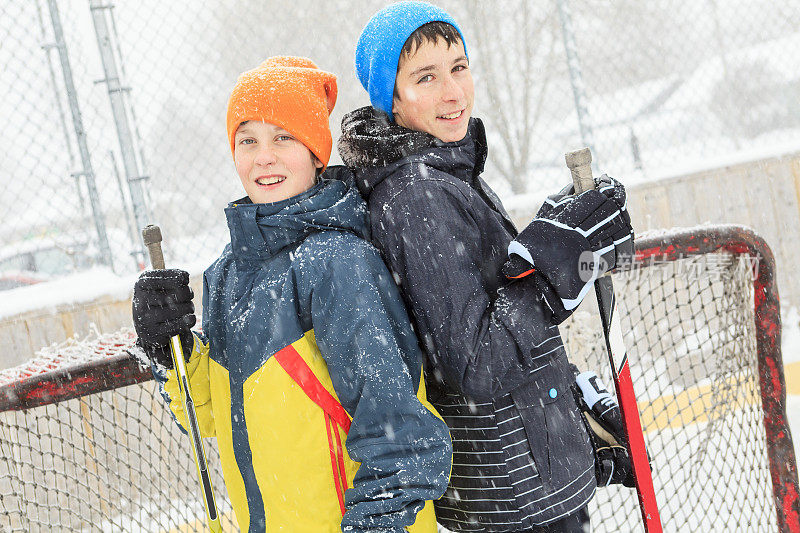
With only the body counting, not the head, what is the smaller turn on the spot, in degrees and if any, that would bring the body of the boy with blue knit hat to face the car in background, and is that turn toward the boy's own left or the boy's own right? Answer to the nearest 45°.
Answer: approximately 135° to the boy's own left

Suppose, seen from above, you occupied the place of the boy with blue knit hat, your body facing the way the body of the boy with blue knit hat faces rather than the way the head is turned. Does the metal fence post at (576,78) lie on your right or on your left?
on your left

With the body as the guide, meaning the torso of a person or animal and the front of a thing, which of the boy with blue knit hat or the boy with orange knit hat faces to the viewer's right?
the boy with blue knit hat

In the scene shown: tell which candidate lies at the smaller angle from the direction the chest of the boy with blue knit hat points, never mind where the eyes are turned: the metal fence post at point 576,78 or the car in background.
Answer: the metal fence post

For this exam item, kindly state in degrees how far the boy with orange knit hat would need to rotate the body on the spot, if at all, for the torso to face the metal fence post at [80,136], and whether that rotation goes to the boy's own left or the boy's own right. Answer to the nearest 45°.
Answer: approximately 135° to the boy's own right

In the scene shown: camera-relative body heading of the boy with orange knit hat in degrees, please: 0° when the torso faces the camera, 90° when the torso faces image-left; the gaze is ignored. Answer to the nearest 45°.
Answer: approximately 45°

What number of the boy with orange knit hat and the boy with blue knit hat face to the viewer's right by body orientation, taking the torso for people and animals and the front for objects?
1

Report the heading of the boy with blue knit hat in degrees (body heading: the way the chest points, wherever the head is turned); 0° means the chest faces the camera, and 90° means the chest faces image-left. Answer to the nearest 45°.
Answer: approximately 270°

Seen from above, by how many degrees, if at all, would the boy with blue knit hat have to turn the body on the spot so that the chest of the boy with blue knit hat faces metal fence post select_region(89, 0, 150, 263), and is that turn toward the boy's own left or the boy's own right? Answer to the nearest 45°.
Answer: approximately 135° to the boy's own left

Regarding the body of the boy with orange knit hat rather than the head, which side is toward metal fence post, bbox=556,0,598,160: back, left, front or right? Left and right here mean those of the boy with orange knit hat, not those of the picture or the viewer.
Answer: back
